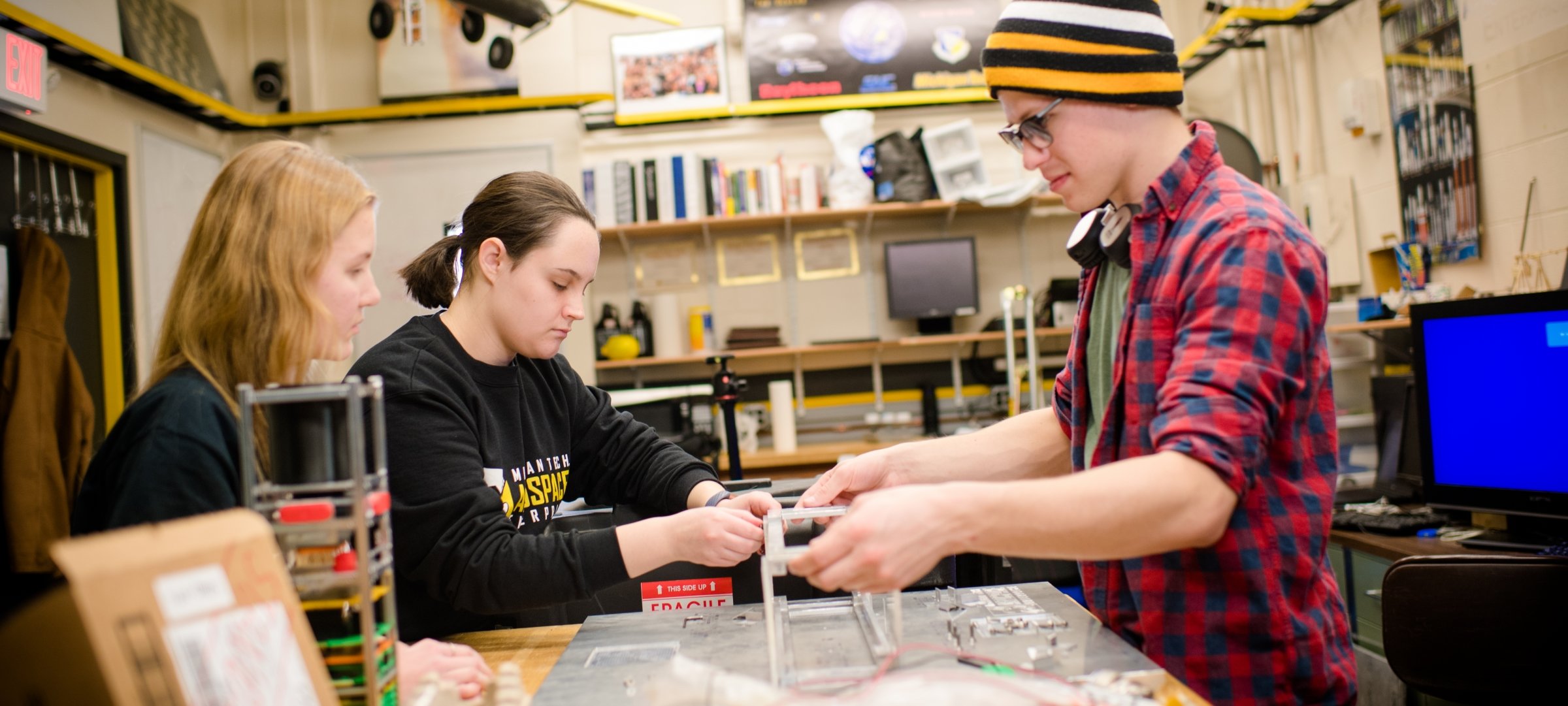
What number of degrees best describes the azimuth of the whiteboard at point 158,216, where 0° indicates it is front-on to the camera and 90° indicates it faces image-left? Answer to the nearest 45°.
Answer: approximately 315°

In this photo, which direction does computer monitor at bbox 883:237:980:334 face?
toward the camera

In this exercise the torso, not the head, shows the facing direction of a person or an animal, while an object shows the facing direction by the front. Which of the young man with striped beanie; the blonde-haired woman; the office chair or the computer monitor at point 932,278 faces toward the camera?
the computer monitor

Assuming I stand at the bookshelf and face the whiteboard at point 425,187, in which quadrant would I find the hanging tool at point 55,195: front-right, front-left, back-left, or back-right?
front-left

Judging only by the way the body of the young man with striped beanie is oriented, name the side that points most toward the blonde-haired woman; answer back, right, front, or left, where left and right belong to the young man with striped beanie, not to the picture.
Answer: front

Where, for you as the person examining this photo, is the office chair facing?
facing away from the viewer

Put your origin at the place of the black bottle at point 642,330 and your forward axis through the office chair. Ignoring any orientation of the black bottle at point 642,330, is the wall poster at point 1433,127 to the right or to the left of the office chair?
left

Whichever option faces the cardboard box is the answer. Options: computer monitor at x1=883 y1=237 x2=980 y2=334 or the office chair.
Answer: the computer monitor

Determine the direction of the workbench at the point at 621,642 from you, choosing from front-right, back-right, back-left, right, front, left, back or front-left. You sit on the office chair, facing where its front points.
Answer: back-left

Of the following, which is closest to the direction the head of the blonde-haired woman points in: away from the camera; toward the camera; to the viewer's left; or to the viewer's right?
to the viewer's right

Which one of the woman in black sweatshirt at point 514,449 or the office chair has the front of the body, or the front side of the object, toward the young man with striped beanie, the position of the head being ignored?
the woman in black sweatshirt

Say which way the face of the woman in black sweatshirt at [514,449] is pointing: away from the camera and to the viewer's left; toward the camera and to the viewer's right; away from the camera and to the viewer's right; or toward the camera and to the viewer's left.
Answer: toward the camera and to the viewer's right

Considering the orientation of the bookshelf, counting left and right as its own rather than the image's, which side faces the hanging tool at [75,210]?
right

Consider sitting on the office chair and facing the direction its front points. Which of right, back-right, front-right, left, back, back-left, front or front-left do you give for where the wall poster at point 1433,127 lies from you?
front

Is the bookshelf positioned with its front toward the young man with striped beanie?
yes

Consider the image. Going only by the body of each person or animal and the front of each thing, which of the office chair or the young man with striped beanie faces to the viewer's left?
the young man with striped beanie

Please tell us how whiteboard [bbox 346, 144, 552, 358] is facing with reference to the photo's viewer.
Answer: facing the viewer

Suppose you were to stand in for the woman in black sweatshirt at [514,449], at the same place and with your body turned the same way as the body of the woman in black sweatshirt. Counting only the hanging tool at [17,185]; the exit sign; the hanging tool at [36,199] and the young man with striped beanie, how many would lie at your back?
3
